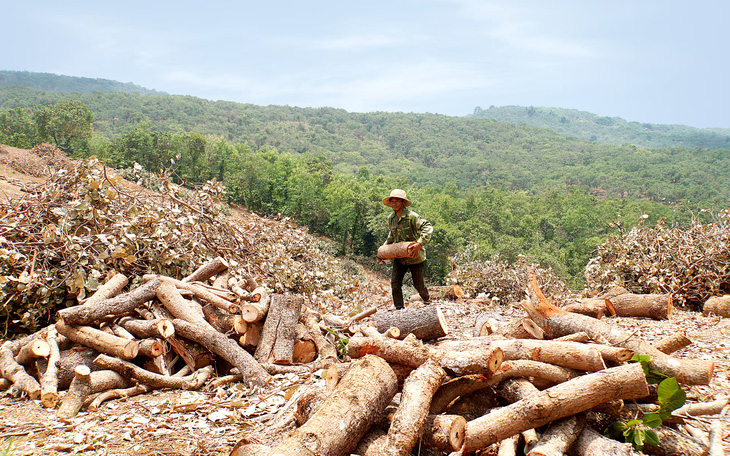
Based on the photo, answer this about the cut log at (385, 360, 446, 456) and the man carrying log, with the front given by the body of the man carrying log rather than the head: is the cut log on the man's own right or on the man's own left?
on the man's own left

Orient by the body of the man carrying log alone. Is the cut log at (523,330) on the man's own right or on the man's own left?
on the man's own left

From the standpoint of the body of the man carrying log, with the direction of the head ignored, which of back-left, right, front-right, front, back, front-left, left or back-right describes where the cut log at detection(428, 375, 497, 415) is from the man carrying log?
front-left

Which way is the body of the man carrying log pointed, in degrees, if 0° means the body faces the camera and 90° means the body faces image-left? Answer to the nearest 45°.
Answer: approximately 45°

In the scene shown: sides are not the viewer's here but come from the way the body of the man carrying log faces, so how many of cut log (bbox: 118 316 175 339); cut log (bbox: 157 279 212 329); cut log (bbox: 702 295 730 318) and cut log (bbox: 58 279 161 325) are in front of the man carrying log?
3

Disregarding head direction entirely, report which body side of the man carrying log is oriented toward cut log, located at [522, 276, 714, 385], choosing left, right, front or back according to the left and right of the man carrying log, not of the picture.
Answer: left
